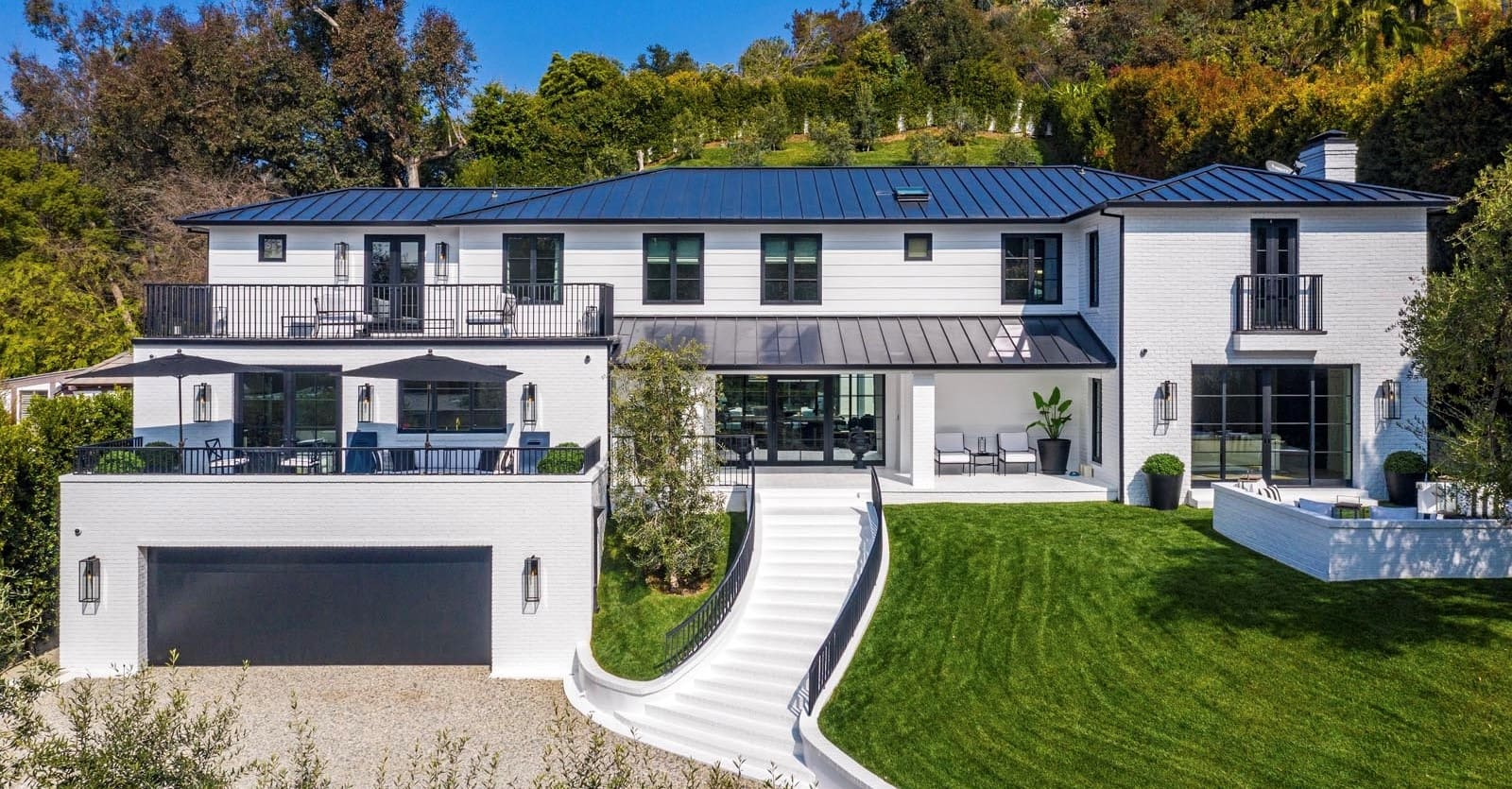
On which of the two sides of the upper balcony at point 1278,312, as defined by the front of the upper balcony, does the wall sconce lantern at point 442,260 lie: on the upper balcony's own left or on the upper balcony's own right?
on the upper balcony's own right

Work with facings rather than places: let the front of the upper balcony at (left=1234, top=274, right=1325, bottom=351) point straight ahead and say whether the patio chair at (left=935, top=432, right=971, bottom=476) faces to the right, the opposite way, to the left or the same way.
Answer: the same way

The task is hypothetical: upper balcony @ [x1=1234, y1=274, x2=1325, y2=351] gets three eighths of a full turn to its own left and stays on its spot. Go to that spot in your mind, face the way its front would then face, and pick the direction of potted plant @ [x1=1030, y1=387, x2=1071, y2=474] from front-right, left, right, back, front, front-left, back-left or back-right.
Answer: back-left

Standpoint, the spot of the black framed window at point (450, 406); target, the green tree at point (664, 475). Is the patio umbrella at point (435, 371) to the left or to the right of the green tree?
right

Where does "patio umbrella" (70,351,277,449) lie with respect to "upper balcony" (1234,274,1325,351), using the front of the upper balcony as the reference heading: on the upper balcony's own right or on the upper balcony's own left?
on the upper balcony's own right

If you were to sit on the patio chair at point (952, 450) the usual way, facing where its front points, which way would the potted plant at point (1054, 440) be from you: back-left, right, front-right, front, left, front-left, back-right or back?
left

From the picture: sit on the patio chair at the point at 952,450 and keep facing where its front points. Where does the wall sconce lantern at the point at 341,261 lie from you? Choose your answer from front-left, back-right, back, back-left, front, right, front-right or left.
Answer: right

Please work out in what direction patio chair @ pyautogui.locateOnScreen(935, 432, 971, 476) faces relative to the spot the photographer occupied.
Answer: facing the viewer

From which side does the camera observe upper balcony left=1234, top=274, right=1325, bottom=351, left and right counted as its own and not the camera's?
front

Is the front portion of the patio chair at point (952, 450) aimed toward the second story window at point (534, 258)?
no

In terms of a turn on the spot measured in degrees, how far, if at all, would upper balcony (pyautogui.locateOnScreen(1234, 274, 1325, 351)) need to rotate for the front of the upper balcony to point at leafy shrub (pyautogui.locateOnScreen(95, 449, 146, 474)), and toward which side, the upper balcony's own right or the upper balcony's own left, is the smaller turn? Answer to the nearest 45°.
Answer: approximately 45° to the upper balcony's own right

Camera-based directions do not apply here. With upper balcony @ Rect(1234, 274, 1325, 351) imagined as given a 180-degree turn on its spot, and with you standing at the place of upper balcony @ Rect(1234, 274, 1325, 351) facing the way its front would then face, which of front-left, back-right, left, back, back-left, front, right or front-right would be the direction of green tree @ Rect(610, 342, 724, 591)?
back-left

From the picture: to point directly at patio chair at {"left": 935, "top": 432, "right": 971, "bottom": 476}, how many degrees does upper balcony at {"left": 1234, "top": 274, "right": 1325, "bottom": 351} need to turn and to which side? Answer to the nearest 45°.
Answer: approximately 90° to its right

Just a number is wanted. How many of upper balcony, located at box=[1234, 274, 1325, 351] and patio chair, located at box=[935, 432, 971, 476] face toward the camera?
2
